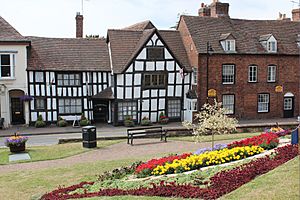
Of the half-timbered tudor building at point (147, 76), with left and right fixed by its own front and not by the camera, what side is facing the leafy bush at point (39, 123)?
right

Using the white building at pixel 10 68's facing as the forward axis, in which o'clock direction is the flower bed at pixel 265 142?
The flower bed is roughly at 11 o'clock from the white building.

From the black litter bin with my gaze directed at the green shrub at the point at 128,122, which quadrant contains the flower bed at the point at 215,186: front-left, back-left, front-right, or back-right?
back-right

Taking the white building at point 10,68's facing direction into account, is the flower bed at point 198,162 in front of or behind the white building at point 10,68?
in front

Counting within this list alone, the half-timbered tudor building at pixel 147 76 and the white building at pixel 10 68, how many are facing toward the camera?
2

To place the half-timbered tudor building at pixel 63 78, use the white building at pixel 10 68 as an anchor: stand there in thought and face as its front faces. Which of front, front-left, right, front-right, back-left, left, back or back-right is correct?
left

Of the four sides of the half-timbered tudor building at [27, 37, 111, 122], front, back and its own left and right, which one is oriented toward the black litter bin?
front

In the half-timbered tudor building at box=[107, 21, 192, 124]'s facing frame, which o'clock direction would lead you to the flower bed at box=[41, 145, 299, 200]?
The flower bed is roughly at 12 o'clock from the half-timbered tudor building.

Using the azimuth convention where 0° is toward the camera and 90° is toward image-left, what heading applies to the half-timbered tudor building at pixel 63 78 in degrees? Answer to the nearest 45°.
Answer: approximately 0°

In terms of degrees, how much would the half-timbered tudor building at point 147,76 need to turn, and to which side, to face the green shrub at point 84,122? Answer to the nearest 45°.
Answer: approximately 90° to its right

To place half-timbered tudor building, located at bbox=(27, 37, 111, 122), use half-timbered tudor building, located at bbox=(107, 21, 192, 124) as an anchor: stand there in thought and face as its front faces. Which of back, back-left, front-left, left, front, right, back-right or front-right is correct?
right

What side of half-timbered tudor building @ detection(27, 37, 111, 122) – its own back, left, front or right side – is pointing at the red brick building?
left

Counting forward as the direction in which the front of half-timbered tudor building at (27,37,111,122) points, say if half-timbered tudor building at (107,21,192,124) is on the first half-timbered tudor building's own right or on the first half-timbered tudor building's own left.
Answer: on the first half-timbered tudor building's own left
